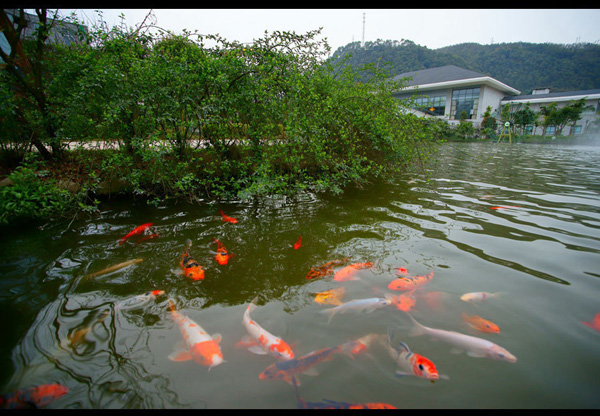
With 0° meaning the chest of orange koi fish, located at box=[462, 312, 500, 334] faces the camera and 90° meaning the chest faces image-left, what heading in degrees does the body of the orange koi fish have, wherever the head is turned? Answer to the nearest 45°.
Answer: approximately 315°

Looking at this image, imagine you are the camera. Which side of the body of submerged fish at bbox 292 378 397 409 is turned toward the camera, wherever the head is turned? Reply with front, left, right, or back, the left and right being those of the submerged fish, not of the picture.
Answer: right

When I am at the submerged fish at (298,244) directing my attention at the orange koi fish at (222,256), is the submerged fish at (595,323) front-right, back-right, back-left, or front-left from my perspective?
back-left

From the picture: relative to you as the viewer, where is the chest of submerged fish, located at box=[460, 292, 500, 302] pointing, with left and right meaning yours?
facing to the left of the viewer

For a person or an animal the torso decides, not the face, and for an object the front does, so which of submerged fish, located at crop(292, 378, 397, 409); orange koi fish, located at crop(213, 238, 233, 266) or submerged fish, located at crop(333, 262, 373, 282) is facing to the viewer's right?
submerged fish, located at crop(292, 378, 397, 409)
